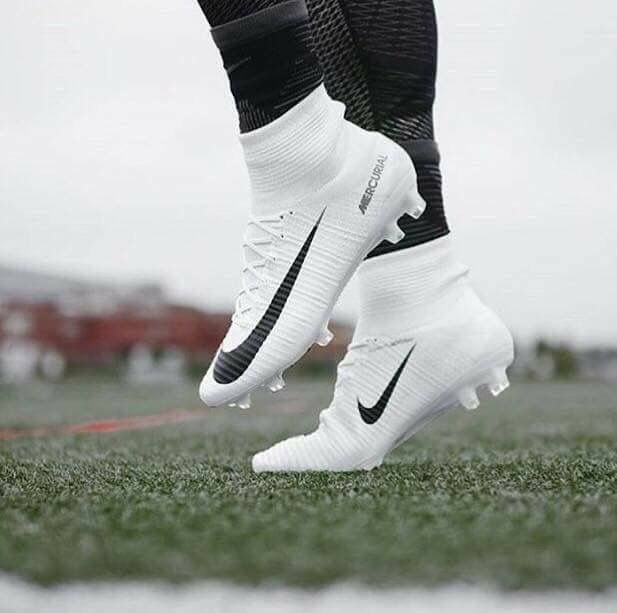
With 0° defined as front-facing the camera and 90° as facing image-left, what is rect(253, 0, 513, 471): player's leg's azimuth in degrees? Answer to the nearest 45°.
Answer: approximately 90°

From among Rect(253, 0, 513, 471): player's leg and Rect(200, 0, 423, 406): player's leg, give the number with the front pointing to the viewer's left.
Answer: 2

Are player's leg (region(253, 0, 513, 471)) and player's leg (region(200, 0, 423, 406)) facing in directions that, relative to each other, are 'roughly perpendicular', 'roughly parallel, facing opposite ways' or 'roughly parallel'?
roughly parallel

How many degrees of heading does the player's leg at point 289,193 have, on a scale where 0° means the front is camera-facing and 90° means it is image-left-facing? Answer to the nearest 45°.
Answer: approximately 90°

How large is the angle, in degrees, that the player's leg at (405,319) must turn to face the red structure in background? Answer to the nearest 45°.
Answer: approximately 90° to its right

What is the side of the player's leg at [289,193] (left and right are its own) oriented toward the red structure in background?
right
